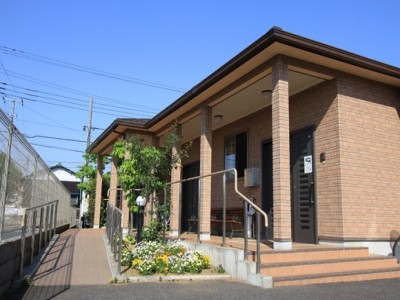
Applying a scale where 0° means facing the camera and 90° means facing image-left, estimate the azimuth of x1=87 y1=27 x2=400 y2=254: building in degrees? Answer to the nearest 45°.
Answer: approximately 45°

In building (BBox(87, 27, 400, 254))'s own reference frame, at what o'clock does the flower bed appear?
The flower bed is roughly at 1 o'clock from the building.

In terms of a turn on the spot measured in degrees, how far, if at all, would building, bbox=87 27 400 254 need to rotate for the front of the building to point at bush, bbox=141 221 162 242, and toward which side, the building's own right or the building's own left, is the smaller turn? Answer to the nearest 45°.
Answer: approximately 45° to the building's own right

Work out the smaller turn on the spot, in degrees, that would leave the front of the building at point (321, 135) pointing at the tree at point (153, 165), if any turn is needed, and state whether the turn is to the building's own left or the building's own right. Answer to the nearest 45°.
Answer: approximately 45° to the building's own right

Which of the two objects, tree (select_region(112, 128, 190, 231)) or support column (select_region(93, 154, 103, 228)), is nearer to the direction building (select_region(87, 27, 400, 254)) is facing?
the tree

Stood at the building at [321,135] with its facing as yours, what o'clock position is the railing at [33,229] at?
The railing is roughly at 1 o'clock from the building.

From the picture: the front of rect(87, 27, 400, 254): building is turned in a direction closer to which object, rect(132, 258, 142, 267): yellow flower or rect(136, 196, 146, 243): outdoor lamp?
the yellow flower

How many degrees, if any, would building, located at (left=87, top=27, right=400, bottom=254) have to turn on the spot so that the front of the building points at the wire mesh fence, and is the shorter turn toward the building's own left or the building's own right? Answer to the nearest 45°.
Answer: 0° — it already faces it

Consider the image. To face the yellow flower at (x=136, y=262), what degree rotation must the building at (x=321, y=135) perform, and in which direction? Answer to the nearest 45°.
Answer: approximately 45° to its right
